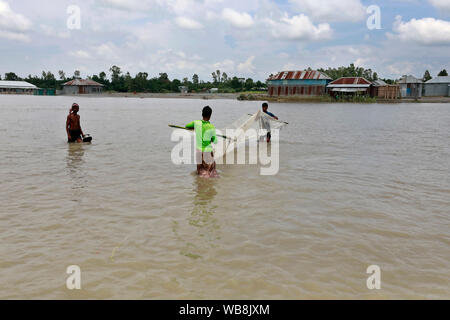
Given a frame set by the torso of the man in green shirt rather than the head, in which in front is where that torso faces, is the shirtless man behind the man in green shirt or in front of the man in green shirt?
in front

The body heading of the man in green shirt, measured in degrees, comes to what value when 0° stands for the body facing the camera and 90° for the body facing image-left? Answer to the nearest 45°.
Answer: approximately 180°
